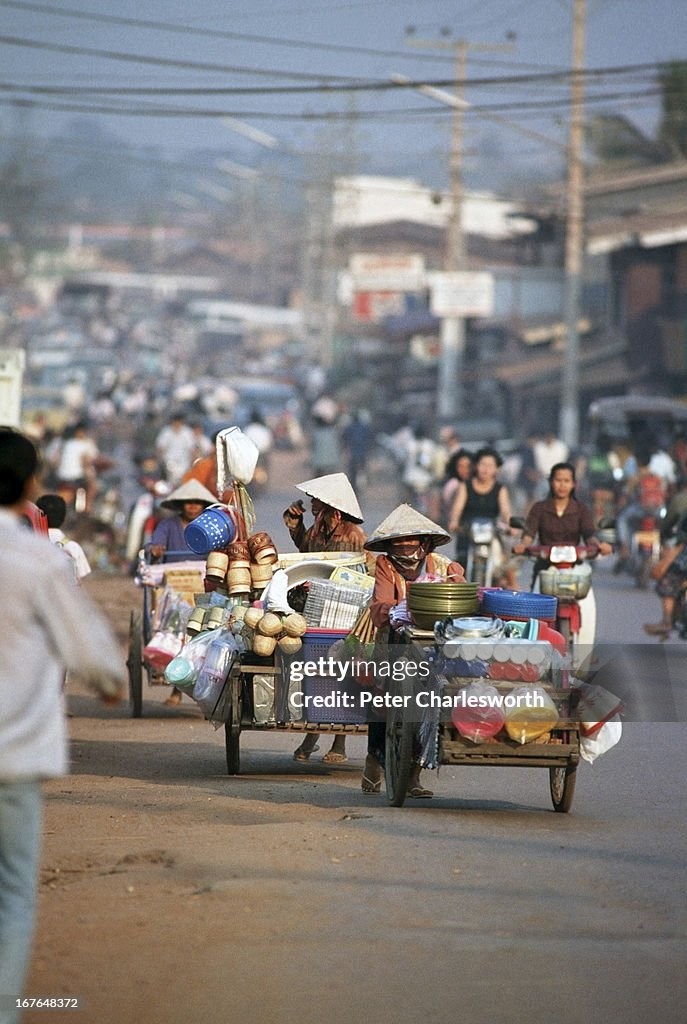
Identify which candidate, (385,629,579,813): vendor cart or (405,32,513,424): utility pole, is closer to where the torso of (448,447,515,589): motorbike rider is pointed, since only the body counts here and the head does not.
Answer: the vendor cart

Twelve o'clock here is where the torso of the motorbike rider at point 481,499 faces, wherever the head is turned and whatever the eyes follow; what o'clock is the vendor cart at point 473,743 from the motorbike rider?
The vendor cart is roughly at 12 o'clock from the motorbike rider.

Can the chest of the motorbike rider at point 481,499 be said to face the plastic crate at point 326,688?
yes

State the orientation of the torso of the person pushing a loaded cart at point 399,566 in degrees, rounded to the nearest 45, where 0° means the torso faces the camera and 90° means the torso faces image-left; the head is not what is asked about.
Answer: approximately 0°

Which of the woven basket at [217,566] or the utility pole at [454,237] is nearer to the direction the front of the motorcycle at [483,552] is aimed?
the woven basket
